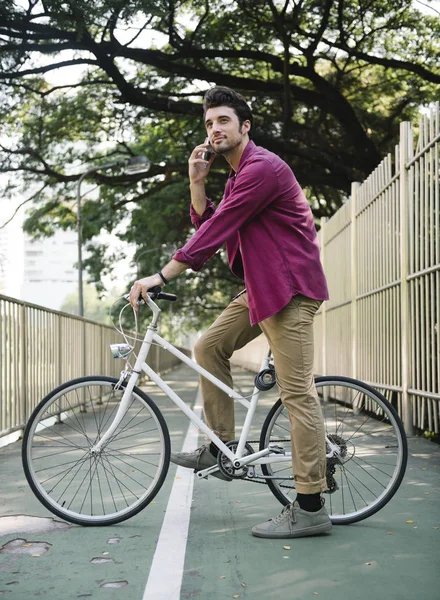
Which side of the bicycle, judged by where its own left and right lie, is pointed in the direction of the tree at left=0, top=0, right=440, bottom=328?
right

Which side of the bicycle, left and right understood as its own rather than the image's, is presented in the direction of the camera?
left

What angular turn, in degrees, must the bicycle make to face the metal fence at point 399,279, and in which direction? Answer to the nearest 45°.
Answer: approximately 135° to its right

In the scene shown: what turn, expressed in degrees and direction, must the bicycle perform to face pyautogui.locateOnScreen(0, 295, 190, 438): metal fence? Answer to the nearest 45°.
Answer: approximately 45° to its right
